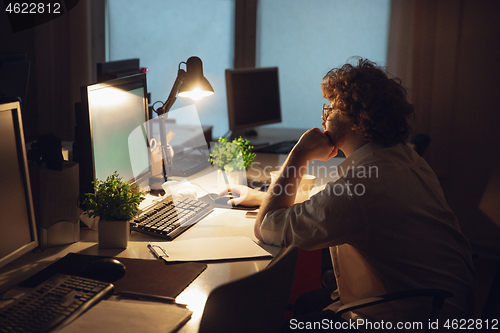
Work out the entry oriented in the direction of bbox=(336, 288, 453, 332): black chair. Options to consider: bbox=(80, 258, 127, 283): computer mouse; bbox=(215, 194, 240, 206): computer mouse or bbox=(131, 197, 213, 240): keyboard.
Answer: the keyboard

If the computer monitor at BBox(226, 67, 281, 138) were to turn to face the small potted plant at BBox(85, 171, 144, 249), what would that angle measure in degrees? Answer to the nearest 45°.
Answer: approximately 45° to its right

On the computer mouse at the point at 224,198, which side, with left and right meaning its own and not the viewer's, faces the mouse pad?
left

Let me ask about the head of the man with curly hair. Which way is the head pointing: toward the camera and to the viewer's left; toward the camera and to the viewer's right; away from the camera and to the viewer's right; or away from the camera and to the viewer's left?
away from the camera and to the viewer's left

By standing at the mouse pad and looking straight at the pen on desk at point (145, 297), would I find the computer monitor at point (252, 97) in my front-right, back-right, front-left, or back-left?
back-left

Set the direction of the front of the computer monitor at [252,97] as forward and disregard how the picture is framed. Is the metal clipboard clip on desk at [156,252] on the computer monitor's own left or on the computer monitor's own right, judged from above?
on the computer monitor's own right

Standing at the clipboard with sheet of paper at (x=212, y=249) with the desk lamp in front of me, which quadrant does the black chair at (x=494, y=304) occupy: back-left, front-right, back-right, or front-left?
back-right

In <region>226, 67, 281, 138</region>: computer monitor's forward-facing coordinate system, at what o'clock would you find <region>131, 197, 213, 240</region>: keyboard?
The keyboard is roughly at 2 o'clock from the computer monitor.

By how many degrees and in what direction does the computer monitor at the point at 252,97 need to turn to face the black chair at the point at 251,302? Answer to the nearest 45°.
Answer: approximately 45° to its right

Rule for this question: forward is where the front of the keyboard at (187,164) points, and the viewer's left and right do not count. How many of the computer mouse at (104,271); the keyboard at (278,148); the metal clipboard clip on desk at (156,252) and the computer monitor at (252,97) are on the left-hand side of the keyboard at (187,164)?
2
